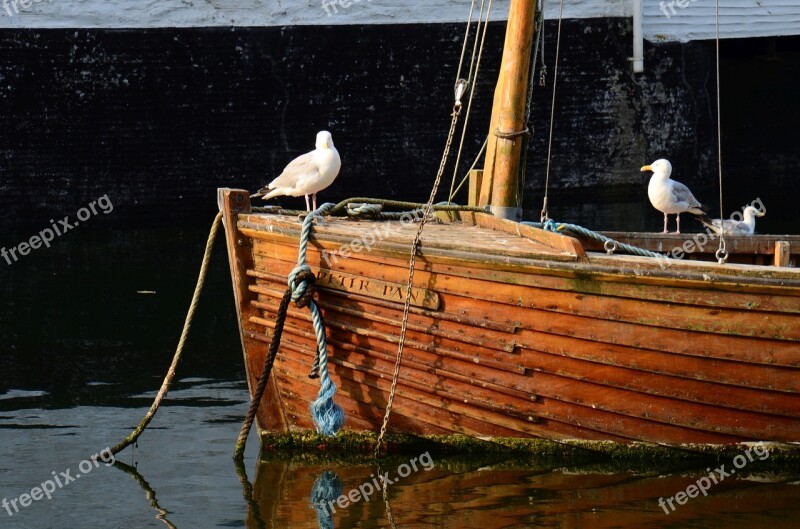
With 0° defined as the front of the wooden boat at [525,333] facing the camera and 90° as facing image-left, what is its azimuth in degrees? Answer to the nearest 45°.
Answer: approximately 90°
